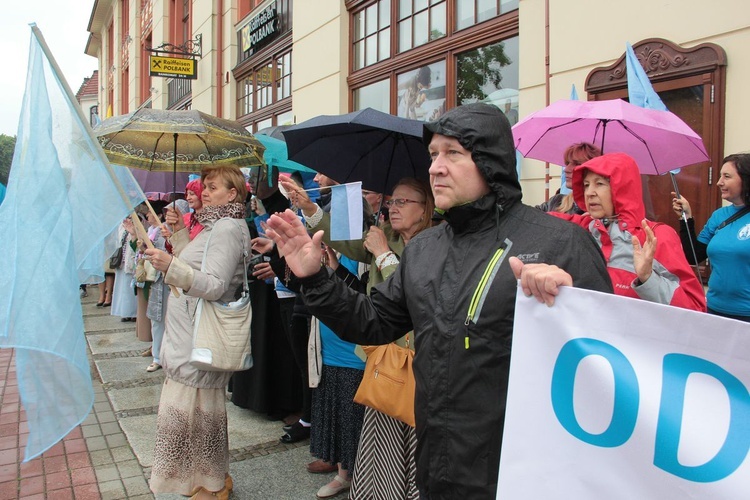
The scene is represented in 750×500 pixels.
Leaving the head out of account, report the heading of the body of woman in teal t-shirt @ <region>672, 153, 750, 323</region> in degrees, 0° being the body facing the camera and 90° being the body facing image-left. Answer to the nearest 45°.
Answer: approximately 45°

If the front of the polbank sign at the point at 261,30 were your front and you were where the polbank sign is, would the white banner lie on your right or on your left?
on your left

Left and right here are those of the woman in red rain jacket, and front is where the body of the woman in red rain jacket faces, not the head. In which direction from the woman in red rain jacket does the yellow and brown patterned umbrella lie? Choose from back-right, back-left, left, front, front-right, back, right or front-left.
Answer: front-right

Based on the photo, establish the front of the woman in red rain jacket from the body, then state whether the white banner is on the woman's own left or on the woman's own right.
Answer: on the woman's own left

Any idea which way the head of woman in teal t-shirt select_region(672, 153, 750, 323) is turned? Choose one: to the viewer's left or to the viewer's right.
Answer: to the viewer's left

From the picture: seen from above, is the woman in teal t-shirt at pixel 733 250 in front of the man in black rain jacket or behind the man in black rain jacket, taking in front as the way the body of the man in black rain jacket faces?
behind
